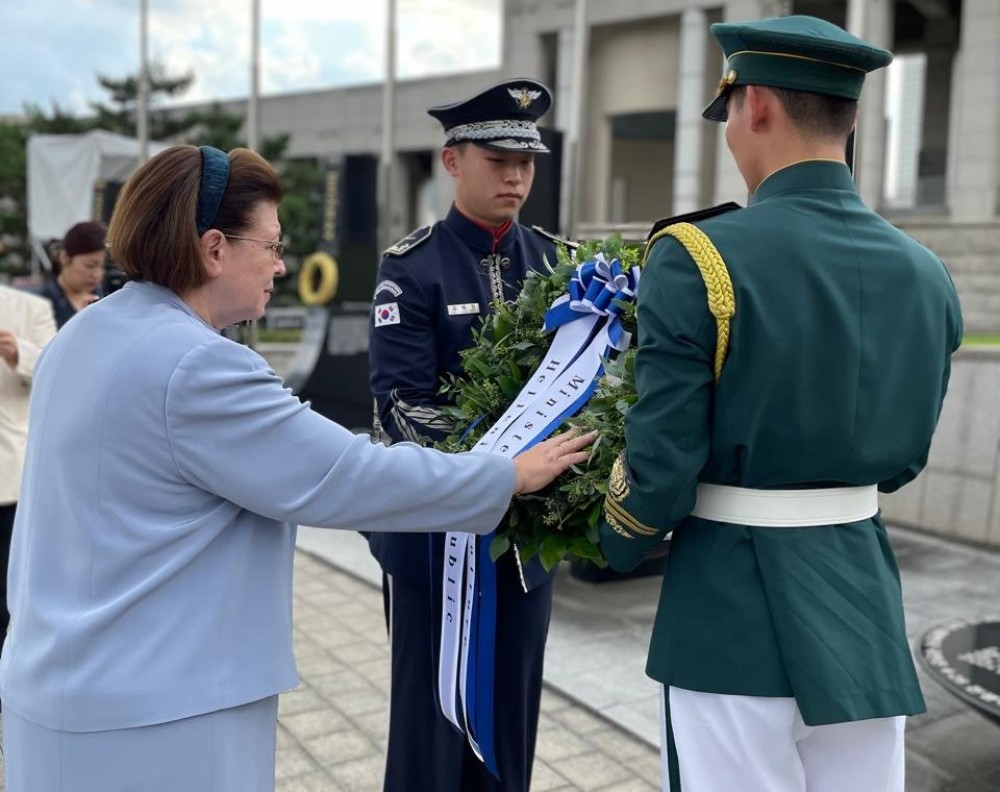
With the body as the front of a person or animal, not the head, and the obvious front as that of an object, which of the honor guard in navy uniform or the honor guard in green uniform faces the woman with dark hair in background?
the honor guard in green uniform

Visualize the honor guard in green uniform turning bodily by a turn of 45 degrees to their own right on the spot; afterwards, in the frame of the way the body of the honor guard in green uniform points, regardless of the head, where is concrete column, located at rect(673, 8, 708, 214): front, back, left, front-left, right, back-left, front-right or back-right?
front

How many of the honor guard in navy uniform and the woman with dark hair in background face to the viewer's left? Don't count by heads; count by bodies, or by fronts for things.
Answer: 0

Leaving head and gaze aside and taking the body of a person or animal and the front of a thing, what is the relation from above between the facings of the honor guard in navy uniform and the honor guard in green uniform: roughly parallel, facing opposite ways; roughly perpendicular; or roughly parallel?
roughly parallel, facing opposite ways

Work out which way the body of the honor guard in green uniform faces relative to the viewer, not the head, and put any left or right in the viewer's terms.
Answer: facing away from the viewer and to the left of the viewer

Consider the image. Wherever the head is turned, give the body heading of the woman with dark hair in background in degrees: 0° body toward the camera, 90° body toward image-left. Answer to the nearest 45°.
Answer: approximately 315°

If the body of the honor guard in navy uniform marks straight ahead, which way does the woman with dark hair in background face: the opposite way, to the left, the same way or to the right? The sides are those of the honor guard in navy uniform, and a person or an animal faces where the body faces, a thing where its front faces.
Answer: the same way

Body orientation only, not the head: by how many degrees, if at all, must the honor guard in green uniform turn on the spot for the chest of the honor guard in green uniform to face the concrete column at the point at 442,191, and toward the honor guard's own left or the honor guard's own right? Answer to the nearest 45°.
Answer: approximately 45° to the honor guard's own right

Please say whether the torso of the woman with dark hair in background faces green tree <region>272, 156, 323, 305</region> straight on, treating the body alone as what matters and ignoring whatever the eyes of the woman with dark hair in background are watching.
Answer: no

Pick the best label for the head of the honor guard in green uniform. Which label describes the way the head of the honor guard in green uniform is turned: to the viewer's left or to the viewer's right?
to the viewer's left

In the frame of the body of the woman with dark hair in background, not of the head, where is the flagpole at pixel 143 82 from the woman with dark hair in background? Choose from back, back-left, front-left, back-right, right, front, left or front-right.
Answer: back-left

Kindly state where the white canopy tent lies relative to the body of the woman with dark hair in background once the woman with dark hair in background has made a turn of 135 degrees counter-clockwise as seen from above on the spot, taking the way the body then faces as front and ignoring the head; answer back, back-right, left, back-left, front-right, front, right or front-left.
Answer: front

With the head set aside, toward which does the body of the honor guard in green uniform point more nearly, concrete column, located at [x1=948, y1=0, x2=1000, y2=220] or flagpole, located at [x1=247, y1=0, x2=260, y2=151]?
the flagpole
